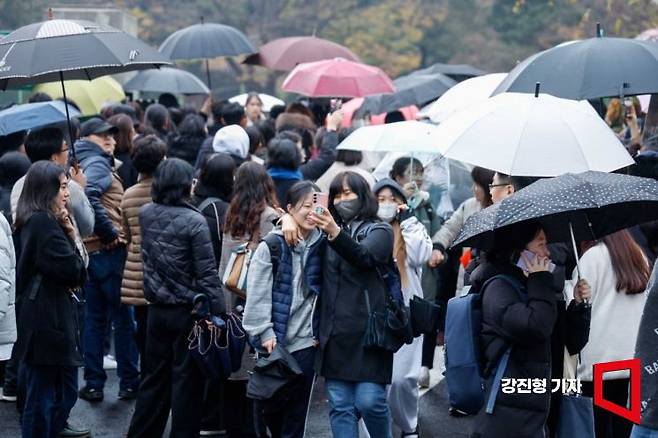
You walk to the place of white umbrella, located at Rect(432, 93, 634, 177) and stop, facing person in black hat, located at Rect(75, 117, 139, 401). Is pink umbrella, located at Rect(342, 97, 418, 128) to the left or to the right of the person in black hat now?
right

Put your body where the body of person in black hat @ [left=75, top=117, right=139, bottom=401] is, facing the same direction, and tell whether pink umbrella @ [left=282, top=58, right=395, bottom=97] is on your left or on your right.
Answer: on your left

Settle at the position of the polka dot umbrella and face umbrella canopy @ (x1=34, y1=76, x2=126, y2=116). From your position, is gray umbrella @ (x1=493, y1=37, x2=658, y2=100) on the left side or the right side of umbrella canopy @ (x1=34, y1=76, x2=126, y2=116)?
right

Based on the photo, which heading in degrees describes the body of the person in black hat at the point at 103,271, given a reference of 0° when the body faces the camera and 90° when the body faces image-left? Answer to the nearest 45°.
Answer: approximately 315°

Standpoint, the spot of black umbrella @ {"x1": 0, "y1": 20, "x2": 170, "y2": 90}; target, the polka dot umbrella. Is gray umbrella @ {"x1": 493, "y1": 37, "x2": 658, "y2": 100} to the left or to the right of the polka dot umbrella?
left

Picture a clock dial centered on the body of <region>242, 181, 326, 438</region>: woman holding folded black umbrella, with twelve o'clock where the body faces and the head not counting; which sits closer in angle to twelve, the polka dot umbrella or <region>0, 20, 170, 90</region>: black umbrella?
the polka dot umbrella

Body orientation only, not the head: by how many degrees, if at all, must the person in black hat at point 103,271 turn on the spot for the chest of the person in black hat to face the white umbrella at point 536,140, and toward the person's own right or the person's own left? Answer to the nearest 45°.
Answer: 0° — they already face it
